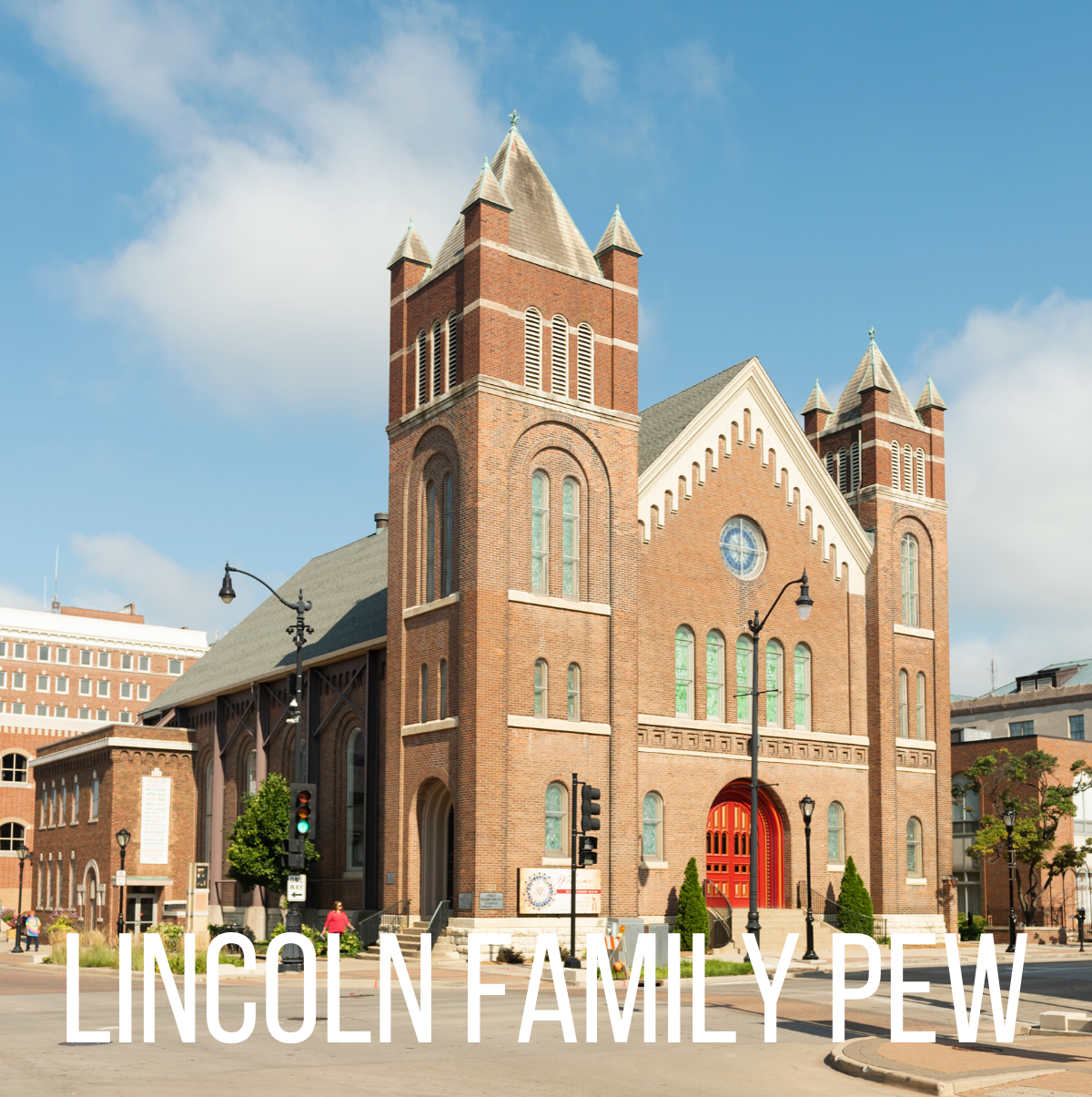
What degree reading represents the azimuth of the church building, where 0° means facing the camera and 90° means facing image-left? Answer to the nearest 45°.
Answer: approximately 315°

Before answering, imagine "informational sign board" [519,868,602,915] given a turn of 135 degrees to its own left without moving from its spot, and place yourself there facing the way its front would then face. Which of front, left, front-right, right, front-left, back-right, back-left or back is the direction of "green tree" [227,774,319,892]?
left

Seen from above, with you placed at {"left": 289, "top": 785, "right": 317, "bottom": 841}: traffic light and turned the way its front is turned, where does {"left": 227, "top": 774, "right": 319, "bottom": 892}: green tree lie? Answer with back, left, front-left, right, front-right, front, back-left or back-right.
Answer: back

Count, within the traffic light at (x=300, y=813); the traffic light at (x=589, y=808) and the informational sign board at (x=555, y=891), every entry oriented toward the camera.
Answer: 2
